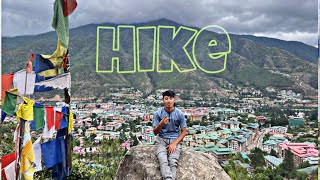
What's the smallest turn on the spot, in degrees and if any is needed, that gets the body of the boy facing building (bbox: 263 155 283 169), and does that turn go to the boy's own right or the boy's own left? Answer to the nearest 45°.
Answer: approximately 180°

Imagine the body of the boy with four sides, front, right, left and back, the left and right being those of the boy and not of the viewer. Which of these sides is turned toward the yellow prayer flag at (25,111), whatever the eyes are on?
right

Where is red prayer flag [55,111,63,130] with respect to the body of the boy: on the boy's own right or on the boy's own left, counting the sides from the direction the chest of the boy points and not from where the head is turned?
on the boy's own right

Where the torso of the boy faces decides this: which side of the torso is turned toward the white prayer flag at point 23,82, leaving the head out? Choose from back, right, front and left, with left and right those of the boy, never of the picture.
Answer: right

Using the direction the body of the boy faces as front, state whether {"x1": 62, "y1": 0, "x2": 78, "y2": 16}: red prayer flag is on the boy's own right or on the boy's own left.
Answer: on the boy's own right

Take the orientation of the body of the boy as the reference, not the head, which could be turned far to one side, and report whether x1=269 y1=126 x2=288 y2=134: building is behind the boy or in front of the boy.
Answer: behind

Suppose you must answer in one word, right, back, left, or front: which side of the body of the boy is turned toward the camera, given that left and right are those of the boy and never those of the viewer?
front
